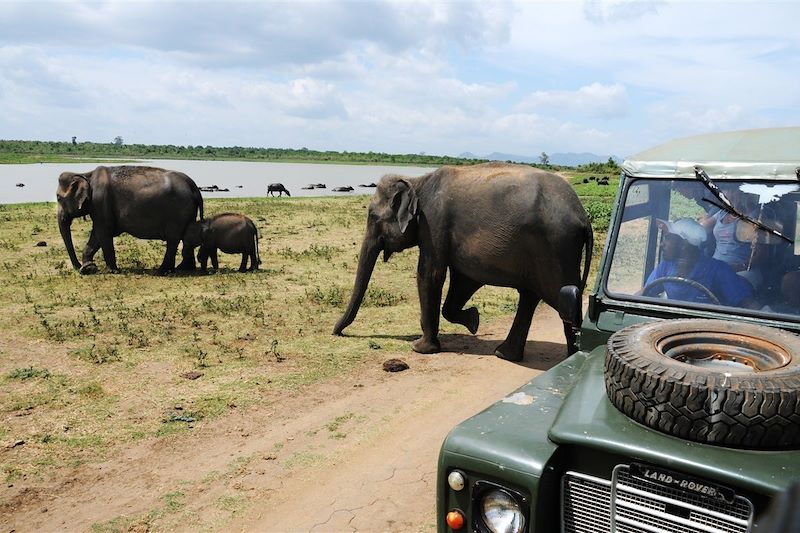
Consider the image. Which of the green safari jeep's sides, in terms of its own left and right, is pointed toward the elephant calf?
right

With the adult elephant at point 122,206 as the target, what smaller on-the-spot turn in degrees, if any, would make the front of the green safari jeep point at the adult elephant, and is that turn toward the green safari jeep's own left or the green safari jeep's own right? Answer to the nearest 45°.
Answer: approximately 90° to the green safari jeep's own right

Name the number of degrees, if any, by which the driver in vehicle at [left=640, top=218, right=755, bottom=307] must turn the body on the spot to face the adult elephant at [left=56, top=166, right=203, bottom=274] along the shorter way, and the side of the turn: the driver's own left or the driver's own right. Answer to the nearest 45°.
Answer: approximately 90° to the driver's own right

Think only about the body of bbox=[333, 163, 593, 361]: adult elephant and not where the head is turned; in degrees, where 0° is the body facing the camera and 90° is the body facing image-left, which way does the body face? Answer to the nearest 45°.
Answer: approximately 90°

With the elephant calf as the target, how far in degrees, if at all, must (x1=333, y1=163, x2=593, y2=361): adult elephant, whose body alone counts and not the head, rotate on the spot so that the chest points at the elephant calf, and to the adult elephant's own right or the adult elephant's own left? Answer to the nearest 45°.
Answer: approximately 45° to the adult elephant's own right

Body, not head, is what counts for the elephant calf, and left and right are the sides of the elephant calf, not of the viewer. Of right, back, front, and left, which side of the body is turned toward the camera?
left

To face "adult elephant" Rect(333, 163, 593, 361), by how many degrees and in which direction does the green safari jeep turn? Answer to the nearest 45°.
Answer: approximately 135° to its right

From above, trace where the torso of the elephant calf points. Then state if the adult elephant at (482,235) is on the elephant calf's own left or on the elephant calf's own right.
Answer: on the elephant calf's own left

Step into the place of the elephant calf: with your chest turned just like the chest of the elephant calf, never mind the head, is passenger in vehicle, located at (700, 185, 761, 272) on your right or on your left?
on your left

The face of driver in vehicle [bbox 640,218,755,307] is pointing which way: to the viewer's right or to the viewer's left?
to the viewer's left

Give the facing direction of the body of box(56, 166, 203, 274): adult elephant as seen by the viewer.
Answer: to the viewer's left
